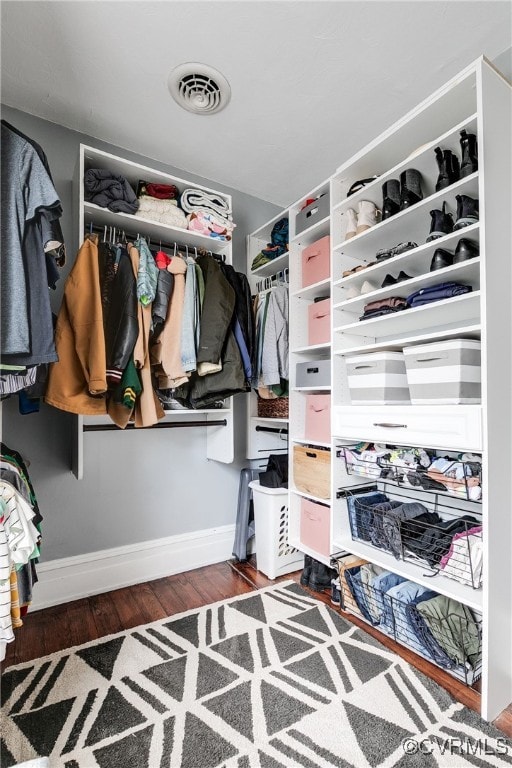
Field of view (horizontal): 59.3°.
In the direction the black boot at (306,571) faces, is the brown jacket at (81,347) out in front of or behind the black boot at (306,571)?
in front

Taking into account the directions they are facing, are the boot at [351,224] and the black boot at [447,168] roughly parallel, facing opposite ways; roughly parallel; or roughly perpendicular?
roughly parallel

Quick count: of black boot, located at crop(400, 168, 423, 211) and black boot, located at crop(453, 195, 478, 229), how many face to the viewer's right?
0

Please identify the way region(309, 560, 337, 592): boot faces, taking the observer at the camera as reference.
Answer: facing the viewer and to the left of the viewer

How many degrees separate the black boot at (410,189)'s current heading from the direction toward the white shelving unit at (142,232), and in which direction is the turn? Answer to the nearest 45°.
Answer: approximately 45° to its right

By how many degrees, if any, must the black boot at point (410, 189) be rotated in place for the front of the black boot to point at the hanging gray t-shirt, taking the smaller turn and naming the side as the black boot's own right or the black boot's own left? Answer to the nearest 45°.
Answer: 0° — it already faces it

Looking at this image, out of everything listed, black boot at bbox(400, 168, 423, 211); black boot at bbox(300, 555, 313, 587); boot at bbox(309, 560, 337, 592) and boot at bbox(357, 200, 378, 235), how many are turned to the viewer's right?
0
